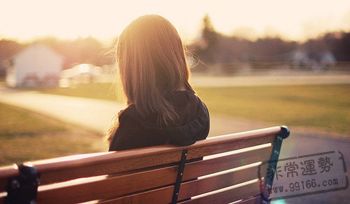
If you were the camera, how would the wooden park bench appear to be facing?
facing away from the viewer and to the left of the viewer

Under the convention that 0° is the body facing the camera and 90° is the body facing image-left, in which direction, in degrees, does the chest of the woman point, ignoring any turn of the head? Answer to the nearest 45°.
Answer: approximately 135°

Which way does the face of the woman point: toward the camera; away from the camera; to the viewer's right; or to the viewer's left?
away from the camera

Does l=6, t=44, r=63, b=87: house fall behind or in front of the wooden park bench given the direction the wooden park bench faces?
in front

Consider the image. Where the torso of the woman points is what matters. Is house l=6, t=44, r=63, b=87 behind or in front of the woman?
in front
